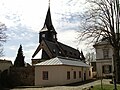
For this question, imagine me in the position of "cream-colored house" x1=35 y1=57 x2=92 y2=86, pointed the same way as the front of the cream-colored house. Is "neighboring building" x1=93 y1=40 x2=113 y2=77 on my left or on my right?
on my left

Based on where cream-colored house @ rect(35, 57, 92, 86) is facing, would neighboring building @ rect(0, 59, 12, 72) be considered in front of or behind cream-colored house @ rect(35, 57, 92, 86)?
behind

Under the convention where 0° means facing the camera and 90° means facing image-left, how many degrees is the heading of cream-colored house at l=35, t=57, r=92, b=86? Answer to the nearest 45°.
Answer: approximately 315°
